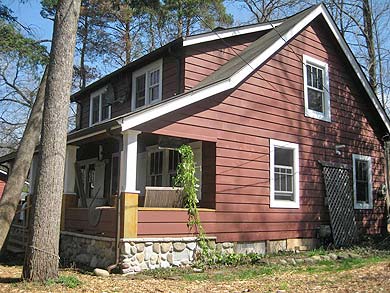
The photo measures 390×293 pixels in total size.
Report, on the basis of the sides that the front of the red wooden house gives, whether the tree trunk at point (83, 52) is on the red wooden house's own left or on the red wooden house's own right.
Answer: on the red wooden house's own right

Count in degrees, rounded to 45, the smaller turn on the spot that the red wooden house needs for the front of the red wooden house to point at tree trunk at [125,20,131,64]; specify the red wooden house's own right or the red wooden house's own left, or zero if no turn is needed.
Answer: approximately 135° to the red wooden house's own right

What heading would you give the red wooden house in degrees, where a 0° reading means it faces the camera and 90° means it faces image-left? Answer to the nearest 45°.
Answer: approximately 45°

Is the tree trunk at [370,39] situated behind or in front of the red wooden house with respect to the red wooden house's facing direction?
behind
